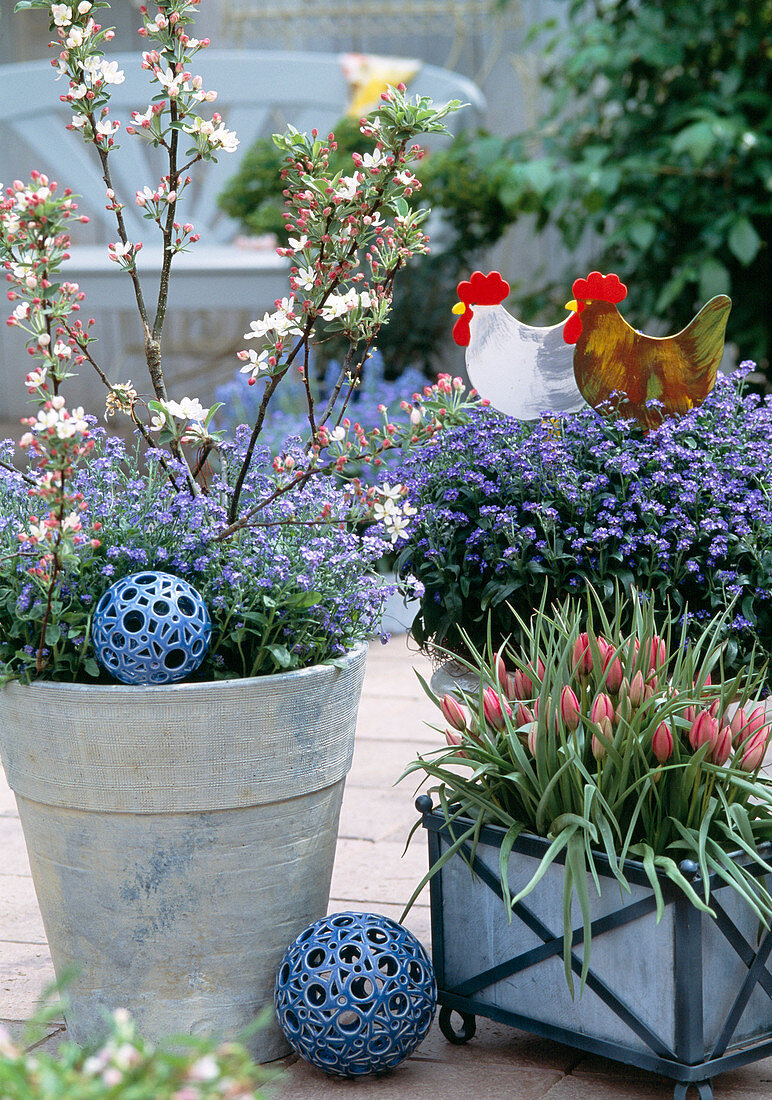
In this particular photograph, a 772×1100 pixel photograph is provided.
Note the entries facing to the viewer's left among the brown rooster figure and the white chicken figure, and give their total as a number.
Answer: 2

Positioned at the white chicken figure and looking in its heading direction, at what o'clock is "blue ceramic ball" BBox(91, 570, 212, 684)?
The blue ceramic ball is roughly at 10 o'clock from the white chicken figure.

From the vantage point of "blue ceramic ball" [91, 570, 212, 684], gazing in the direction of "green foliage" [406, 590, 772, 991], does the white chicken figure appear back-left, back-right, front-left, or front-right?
front-left

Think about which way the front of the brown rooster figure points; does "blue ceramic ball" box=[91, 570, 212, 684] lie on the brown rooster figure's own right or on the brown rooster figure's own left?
on the brown rooster figure's own left

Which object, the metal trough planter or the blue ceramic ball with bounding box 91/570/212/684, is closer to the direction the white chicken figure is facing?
the blue ceramic ball

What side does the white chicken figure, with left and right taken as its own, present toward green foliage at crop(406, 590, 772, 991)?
left

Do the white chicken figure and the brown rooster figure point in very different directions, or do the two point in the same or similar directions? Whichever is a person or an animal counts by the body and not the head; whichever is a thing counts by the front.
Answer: same or similar directions

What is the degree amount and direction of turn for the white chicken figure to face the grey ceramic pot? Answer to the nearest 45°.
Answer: approximately 45° to its left

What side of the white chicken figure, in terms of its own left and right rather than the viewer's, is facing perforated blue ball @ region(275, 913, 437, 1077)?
left

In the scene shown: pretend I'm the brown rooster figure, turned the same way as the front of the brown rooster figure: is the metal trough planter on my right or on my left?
on my left

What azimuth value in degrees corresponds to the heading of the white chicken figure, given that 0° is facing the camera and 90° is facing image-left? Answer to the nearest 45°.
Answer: approximately 90°

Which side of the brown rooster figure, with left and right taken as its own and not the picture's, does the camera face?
left
